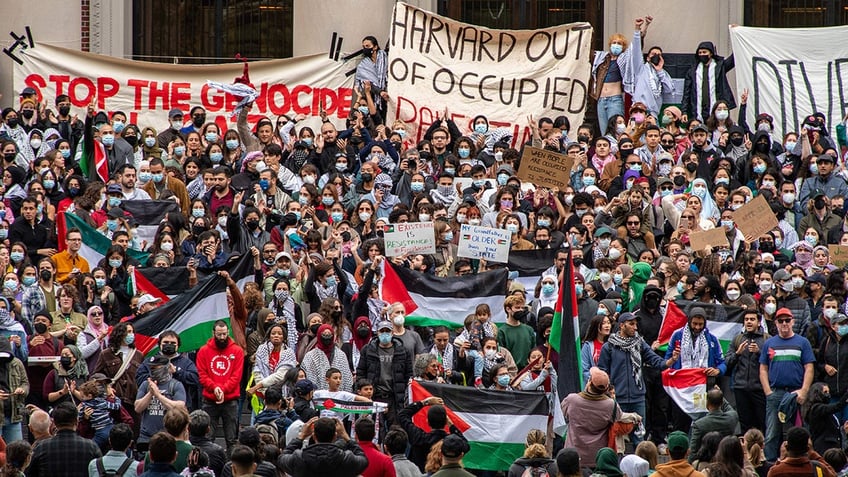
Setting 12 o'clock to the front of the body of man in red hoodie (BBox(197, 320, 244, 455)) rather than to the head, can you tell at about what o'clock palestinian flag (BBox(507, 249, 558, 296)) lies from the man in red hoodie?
The palestinian flag is roughly at 8 o'clock from the man in red hoodie.

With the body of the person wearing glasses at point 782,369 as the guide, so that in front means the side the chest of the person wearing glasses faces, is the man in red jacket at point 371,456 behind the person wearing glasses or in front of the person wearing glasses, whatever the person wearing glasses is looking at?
in front

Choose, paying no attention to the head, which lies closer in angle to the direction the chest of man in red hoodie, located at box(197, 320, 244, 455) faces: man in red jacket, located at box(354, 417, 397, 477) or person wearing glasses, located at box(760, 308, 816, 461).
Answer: the man in red jacket

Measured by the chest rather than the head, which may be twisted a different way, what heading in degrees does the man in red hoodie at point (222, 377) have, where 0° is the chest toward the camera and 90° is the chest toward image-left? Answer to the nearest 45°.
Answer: approximately 0°

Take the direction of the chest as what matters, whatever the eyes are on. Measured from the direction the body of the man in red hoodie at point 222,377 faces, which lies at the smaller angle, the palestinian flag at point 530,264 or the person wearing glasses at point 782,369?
the person wearing glasses

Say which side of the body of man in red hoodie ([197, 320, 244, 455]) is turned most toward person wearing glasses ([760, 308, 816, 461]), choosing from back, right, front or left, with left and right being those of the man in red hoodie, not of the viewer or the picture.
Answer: left

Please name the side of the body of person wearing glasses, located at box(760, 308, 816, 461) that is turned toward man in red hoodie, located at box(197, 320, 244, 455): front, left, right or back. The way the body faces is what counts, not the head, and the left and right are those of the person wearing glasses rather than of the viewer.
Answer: right

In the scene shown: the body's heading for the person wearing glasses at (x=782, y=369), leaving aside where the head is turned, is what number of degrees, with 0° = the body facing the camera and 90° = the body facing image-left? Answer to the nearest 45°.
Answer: approximately 0°

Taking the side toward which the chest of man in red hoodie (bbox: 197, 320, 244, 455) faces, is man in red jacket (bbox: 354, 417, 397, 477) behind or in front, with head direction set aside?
in front

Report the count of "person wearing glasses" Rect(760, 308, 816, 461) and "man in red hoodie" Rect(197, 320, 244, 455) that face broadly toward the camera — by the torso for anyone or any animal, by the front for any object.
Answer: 2

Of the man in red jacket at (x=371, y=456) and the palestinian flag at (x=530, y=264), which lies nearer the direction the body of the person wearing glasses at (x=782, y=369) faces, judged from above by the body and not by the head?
the man in red jacket
